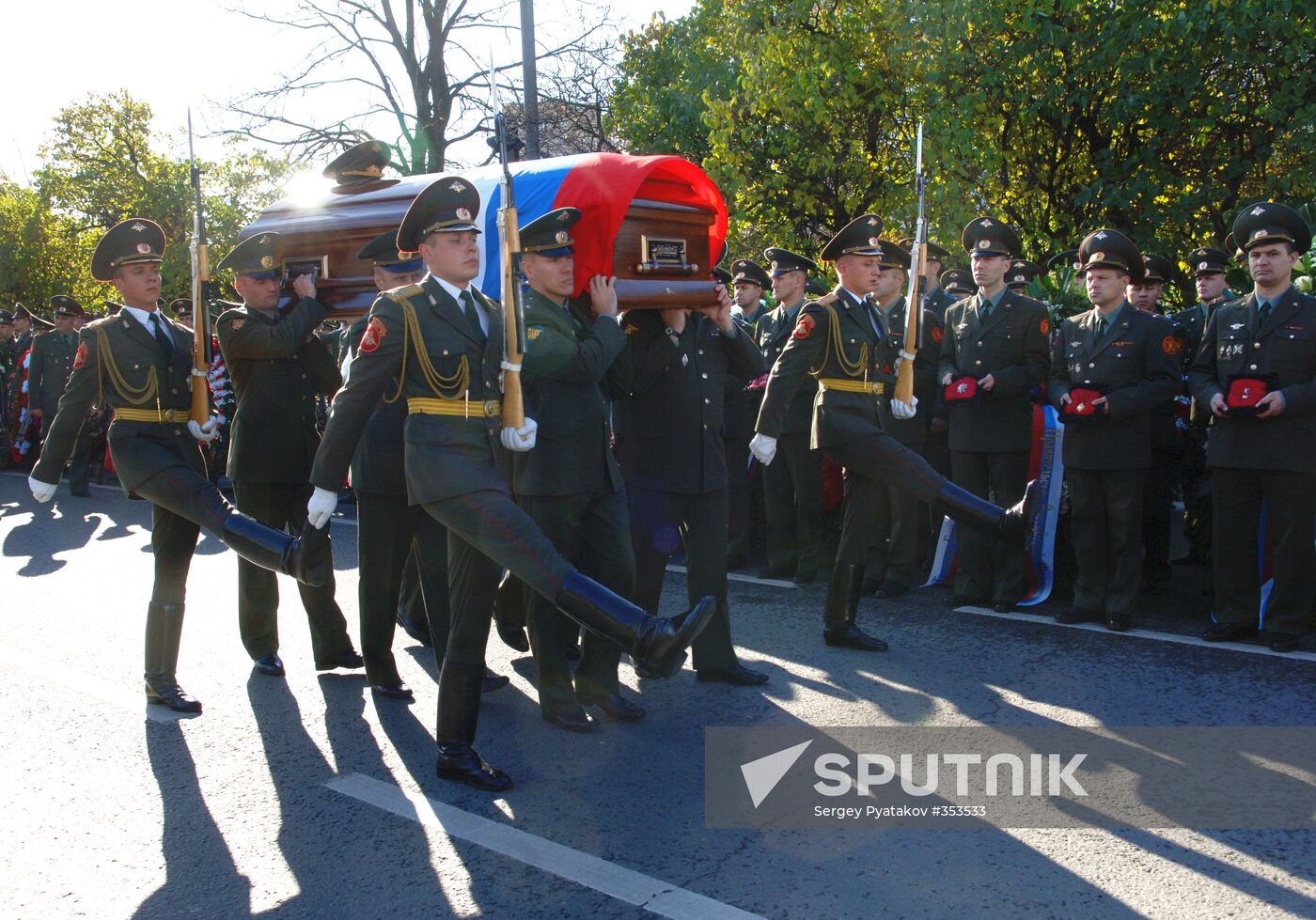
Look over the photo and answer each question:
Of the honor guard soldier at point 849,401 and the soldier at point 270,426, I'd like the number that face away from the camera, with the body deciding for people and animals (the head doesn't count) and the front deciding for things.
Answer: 0
